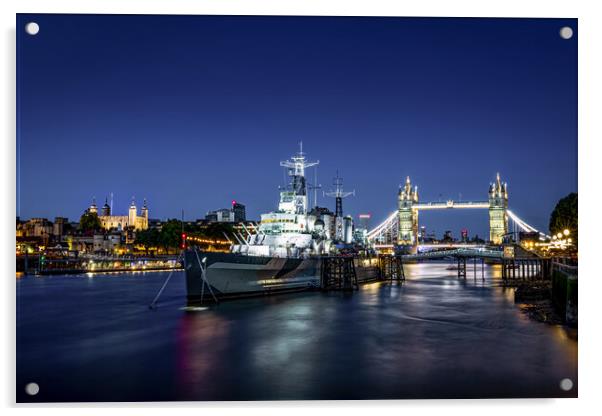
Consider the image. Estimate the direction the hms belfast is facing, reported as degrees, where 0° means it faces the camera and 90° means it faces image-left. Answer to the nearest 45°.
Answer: approximately 45°
